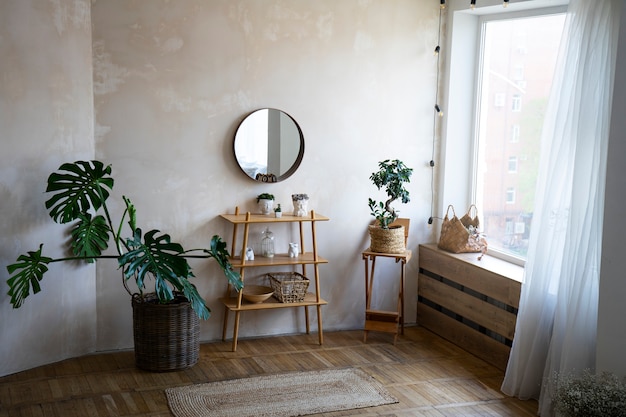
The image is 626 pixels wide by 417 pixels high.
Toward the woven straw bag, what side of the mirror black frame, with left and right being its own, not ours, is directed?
left

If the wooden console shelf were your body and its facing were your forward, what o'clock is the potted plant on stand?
The potted plant on stand is roughly at 9 o'clock from the wooden console shelf.

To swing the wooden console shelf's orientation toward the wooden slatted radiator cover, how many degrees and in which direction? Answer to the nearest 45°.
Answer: approximately 90° to its left

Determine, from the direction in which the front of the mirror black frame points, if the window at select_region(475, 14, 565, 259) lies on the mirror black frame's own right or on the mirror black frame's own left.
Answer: on the mirror black frame's own left

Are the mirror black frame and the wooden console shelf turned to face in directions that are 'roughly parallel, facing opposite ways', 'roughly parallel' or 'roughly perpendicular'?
roughly parallel

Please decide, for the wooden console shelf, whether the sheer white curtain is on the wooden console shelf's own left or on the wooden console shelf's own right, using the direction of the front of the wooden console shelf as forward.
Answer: on the wooden console shelf's own left

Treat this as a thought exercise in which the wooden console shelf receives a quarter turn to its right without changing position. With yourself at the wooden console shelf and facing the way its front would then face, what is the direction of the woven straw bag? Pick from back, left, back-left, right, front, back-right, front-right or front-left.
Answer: back

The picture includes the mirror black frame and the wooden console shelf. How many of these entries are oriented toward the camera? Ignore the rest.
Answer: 2

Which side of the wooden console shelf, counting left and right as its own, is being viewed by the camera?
front

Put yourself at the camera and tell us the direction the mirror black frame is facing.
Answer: facing the viewer

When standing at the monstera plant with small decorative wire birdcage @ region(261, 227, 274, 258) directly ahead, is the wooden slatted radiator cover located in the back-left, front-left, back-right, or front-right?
front-right
